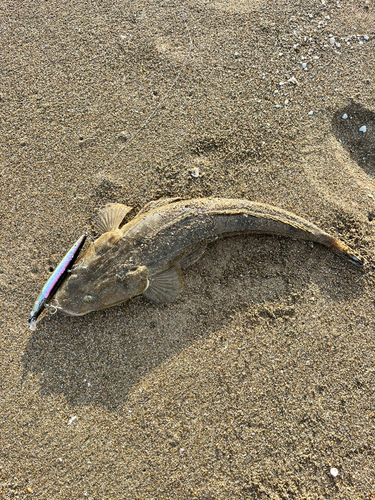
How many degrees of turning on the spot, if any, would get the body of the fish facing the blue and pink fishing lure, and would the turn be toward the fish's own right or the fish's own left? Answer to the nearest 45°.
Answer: approximately 45° to the fish's own right

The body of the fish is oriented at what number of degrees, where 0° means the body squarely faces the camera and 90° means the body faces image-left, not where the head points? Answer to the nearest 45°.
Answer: approximately 45°
